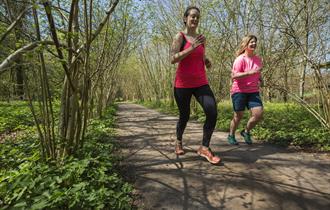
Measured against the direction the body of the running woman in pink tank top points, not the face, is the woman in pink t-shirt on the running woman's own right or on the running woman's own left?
on the running woman's own left

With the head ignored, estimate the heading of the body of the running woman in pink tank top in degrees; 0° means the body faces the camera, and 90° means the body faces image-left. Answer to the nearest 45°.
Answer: approximately 315°
